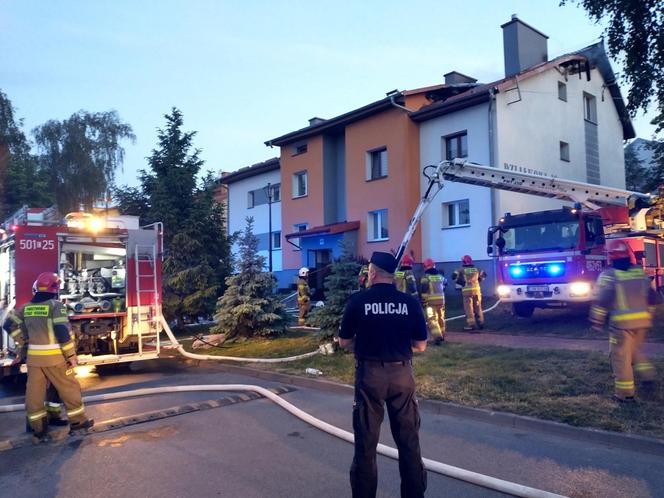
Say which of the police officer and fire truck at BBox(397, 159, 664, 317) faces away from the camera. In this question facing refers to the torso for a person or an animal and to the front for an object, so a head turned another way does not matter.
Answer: the police officer

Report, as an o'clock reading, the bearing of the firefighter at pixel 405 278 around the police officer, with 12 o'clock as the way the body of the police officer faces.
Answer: The firefighter is roughly at 12 o'clock from the police officer.

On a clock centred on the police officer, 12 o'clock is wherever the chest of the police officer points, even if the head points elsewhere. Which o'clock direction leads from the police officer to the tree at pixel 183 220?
The tree is roughly at 11 o'clock from the police officer.

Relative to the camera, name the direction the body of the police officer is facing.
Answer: away from the camera

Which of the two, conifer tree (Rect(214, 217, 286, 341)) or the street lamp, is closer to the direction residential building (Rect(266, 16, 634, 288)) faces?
the conifer tree

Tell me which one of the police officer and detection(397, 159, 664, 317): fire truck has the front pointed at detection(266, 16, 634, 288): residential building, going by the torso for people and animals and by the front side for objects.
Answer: the police officer
